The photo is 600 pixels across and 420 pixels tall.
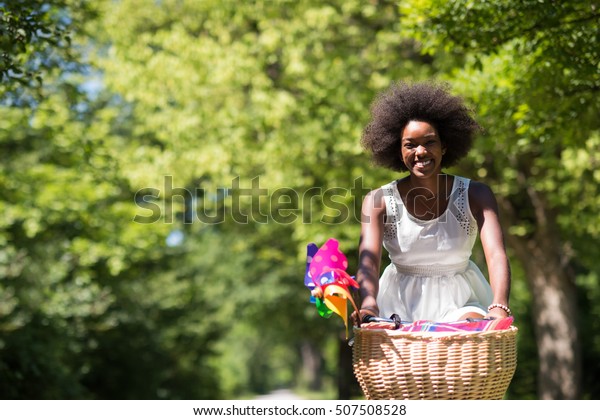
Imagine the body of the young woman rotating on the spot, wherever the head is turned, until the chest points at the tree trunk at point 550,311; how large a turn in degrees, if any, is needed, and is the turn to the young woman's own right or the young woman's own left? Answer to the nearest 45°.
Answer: approximately 180°

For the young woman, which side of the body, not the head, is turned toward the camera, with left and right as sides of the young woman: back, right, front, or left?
front

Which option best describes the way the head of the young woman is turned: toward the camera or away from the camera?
toward the camera
